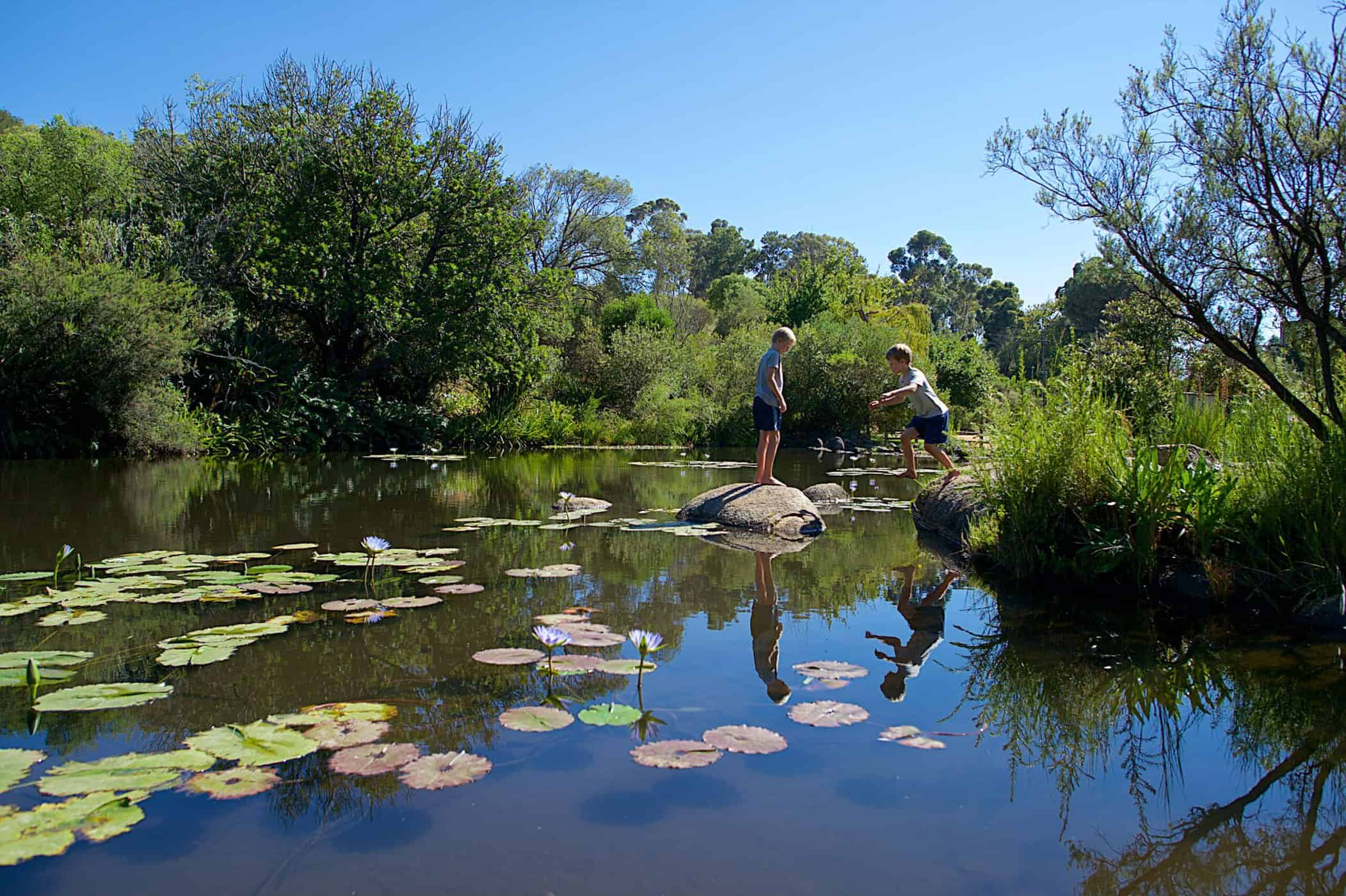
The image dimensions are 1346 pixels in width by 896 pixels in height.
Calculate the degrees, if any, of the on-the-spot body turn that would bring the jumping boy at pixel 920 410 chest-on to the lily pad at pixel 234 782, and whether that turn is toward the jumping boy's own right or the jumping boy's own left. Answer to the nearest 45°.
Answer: approximately 90° to the jumping boy's own left

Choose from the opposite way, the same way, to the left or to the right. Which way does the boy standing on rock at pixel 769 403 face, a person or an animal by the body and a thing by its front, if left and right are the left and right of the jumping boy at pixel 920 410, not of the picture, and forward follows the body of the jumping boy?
the opposite way

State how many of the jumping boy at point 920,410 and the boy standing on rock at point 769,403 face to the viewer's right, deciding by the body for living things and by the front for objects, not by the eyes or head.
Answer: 1

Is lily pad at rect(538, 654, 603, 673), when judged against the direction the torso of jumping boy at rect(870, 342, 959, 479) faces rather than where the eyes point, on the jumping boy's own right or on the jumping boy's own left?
on the jumping boy's own left

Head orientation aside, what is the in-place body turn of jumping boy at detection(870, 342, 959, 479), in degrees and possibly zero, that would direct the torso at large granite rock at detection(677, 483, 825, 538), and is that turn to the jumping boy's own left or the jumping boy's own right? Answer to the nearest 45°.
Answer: approximately 45° to the jumping boy's own left

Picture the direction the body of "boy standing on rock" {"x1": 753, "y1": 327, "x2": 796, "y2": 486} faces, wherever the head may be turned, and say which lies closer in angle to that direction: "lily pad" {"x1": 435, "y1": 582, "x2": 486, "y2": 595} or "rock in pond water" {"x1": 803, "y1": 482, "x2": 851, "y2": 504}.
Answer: the rock in pond water

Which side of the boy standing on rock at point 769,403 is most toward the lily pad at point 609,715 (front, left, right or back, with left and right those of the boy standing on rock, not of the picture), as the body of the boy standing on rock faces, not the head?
right

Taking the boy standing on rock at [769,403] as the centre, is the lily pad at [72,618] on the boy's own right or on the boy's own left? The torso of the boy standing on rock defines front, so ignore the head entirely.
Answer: on the boy's own right

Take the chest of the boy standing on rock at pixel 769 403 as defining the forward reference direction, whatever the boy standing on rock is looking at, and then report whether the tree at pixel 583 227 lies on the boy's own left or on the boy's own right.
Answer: on the boy's own left

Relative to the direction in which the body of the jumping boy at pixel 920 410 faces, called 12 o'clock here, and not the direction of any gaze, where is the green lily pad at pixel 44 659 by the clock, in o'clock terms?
The green lily pad is roughly at 10 o'clock from the jumping boy.

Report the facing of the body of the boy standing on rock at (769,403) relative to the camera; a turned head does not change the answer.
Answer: to the viewer's right

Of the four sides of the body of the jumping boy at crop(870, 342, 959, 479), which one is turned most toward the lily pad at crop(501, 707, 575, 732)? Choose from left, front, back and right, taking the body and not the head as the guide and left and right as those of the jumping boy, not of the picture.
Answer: left

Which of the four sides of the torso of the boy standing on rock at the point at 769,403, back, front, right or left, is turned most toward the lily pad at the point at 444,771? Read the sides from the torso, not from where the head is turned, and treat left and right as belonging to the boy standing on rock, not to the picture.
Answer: right

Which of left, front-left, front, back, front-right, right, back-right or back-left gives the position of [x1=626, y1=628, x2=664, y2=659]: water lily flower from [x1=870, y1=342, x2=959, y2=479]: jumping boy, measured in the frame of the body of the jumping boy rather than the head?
left

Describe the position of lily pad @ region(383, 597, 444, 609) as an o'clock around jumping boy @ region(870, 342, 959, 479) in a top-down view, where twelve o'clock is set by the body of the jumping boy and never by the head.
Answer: The lily pad is roughly at 10 o'clock from the jumping boy.

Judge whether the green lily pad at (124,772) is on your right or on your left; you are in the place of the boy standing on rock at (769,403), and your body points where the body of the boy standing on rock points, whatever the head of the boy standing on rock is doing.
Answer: on your right

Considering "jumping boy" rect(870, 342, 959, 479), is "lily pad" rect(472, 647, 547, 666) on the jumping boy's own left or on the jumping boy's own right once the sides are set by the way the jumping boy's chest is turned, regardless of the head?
on the jumping boy's own left

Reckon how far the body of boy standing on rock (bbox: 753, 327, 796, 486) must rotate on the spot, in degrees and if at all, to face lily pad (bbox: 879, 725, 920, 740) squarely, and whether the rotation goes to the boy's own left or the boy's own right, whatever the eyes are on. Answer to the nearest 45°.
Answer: approximately 90° to the boy's own right

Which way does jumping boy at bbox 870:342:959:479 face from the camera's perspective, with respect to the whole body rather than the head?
to the viewer's left
